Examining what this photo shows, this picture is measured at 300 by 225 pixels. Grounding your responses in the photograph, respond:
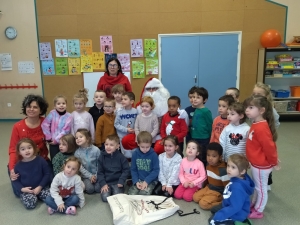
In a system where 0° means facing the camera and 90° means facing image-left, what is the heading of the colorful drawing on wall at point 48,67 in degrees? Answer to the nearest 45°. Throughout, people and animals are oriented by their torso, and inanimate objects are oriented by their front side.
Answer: approximately 0°

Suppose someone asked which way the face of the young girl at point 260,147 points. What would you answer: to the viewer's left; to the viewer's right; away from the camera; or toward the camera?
to the viewer's left

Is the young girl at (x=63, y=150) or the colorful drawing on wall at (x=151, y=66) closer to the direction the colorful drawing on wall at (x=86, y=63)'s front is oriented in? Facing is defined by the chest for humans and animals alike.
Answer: the young girl

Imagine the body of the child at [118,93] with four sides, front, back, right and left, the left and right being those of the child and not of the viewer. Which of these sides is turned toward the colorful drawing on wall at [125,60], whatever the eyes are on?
back

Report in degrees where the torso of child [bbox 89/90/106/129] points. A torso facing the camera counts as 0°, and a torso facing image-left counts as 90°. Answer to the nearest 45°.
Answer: approximately 0°

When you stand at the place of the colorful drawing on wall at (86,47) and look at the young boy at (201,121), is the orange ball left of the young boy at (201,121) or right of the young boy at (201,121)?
left

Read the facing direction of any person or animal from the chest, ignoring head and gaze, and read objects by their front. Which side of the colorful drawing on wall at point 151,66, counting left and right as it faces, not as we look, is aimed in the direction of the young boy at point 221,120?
front

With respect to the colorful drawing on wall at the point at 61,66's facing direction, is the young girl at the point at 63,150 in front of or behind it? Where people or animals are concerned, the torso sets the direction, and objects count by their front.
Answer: in front

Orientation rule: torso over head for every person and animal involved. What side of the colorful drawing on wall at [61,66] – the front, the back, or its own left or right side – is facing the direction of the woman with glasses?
front

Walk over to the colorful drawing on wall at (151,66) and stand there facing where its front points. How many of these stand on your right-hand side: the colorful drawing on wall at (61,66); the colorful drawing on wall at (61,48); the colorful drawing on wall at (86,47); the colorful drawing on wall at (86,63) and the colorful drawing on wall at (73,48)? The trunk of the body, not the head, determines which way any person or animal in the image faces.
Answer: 5

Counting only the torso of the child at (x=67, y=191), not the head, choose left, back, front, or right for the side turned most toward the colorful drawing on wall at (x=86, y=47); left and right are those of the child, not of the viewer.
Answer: back
